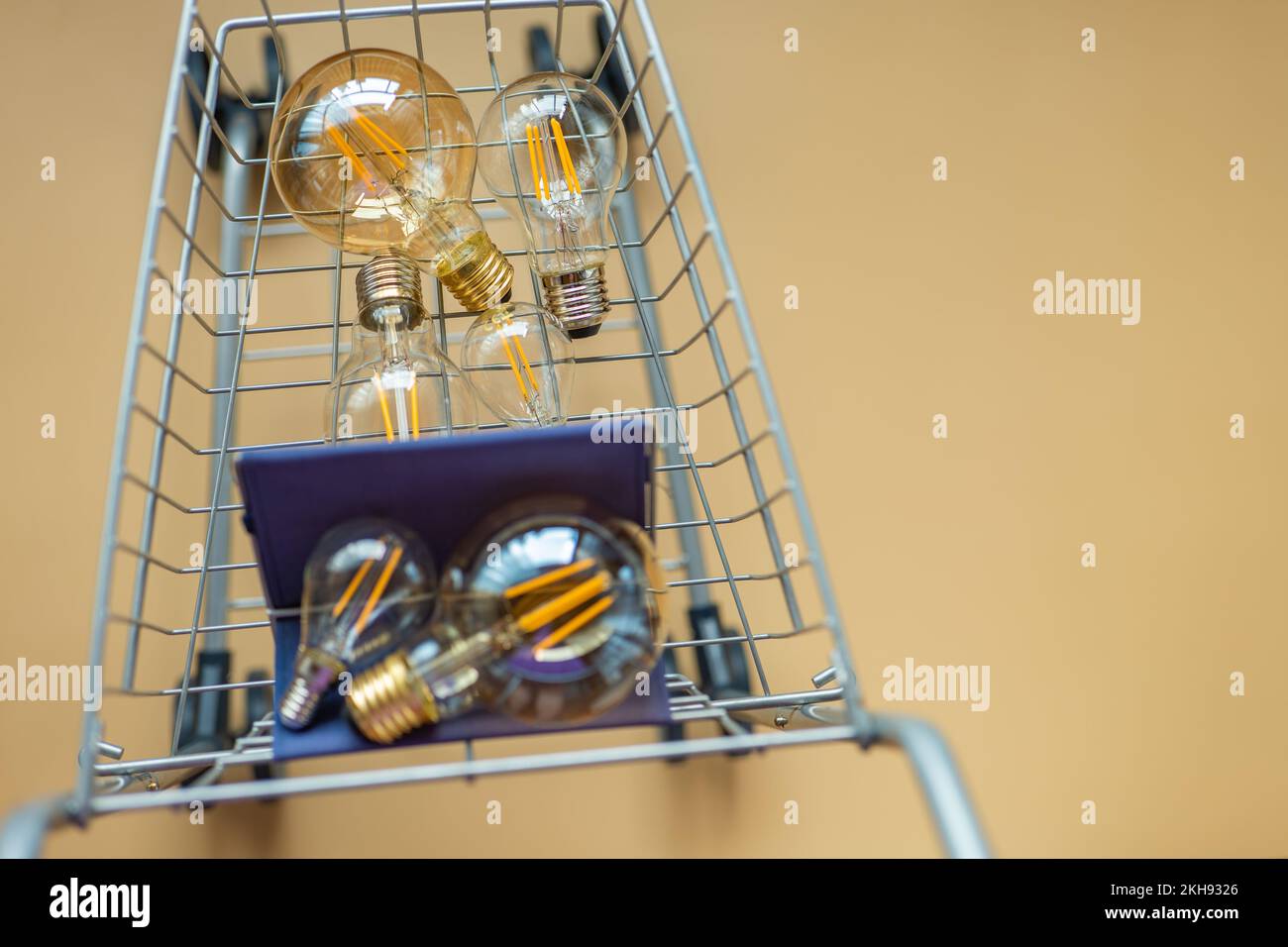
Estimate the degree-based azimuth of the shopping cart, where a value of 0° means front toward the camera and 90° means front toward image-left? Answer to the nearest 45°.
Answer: approximately 180°
